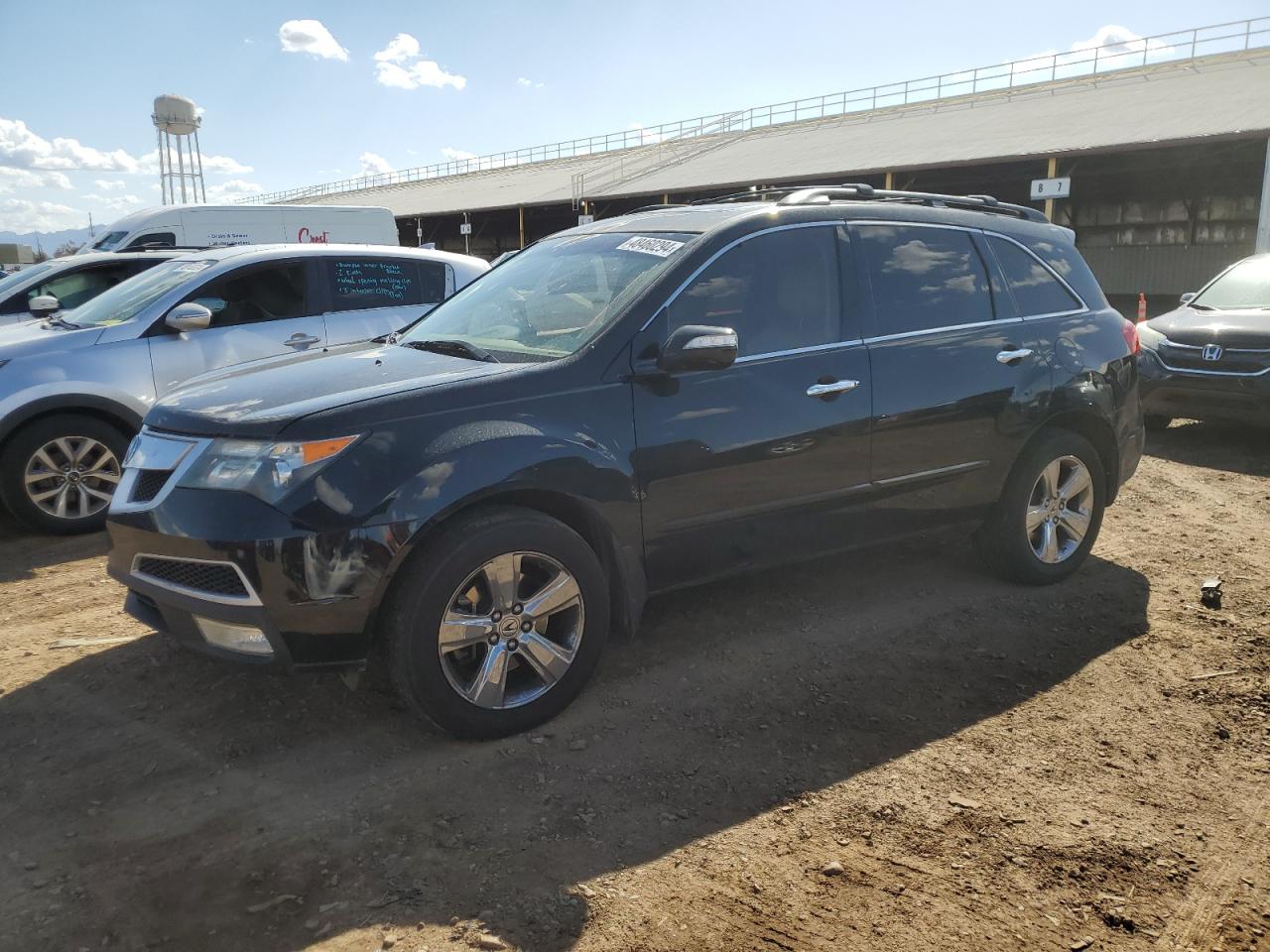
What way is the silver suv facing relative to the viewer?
to the viewer's left

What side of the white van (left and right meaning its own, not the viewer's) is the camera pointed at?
left

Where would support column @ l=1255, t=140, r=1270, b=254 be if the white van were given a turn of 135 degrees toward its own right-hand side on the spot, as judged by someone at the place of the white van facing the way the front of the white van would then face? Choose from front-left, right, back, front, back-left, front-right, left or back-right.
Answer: front-right

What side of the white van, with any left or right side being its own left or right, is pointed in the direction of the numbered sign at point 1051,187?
back

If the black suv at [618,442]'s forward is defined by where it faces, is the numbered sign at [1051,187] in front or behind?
behind

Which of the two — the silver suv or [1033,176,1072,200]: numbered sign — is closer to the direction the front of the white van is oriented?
the silver suv

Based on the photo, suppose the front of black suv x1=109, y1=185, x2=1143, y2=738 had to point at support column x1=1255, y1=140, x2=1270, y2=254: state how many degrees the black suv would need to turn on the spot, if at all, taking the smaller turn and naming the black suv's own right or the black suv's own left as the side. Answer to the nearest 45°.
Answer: approximately 180°

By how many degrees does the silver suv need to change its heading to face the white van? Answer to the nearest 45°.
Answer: approximately 90° to its right

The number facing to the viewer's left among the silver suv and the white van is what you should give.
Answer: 2

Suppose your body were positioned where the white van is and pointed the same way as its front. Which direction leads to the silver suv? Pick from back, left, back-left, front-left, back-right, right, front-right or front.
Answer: left

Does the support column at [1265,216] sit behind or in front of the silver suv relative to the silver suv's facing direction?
behind
